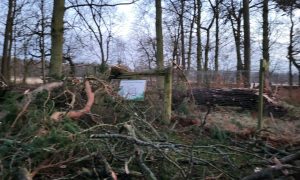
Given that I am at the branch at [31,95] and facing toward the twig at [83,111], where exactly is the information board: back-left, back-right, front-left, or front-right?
front-left

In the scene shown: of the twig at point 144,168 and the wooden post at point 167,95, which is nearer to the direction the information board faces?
the twig

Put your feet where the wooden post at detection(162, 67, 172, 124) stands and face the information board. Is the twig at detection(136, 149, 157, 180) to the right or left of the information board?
left

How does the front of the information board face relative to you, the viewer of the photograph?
facing the viewer

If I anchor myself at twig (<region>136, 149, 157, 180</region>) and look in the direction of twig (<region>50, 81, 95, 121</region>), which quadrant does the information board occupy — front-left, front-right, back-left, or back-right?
front-right

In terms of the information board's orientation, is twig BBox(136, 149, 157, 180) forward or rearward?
forward

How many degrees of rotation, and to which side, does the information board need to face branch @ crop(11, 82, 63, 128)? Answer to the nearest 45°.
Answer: approximately 45° to its right

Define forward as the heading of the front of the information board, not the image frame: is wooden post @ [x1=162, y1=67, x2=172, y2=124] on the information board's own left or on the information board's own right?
on the information board's own left
